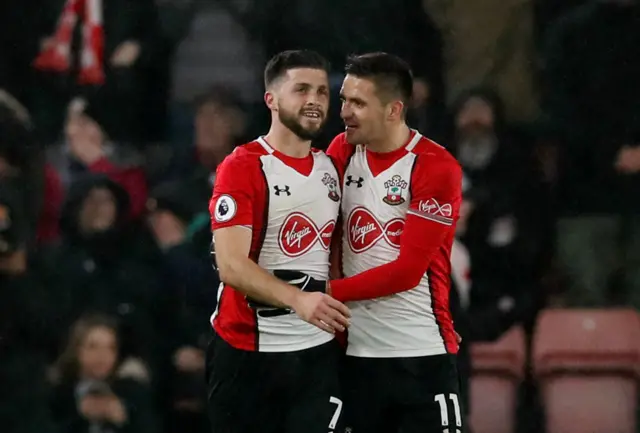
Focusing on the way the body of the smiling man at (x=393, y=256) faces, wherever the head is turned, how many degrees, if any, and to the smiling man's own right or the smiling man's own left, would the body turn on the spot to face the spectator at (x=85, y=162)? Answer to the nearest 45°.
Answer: approximately 90° to the smiling man's own right

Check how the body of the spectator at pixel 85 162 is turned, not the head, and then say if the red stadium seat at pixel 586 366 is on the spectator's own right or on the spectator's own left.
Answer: on the spectator's own left

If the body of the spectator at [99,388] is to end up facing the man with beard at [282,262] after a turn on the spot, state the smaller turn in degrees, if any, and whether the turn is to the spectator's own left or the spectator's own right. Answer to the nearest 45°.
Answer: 0° — they already face them

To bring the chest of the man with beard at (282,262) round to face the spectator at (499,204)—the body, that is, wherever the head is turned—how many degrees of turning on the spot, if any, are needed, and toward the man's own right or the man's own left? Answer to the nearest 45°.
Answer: approximately 90° to the man's own left

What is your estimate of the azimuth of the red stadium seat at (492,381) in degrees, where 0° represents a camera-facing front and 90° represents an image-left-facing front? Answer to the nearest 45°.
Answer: approximately 0°

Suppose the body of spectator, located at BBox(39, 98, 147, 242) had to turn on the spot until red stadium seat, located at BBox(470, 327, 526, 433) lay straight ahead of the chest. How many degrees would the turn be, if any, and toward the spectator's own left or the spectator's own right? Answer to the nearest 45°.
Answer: approximately 90° to the spectator's own left

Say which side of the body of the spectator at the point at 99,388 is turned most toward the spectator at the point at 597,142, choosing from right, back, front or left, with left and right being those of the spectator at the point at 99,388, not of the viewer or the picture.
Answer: left

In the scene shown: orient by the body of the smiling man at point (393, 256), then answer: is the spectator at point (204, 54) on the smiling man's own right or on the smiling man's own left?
on the smiling man's own right
